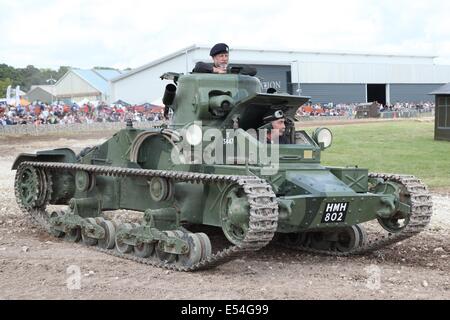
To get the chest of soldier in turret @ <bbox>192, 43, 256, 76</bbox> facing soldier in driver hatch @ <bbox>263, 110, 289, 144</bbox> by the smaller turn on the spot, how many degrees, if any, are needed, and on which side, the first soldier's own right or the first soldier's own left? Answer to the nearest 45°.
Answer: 0° — they already face them

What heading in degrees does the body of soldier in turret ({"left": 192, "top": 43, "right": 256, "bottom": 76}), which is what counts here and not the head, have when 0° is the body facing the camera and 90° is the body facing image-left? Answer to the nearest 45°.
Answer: approximately 315°
